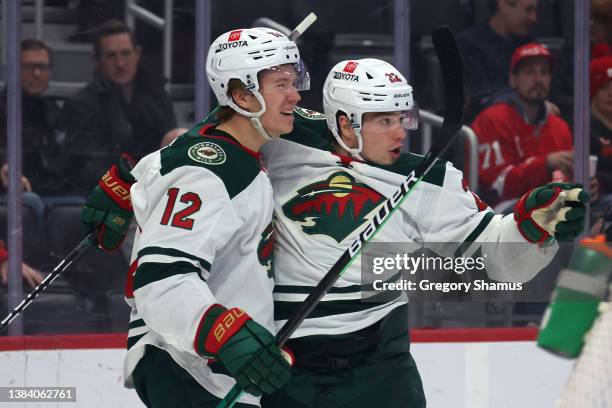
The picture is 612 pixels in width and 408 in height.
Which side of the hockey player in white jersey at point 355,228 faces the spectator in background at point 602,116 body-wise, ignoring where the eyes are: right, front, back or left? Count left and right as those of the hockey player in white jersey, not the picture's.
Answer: back

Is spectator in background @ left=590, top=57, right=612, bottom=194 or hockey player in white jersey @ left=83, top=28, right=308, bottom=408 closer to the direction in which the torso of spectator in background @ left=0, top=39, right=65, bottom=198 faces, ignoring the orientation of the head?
the hockey player in white jersey

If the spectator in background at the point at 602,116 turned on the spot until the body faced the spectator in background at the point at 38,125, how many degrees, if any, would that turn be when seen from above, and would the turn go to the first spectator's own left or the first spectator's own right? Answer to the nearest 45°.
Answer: approximately 90° to the first spectator's own right

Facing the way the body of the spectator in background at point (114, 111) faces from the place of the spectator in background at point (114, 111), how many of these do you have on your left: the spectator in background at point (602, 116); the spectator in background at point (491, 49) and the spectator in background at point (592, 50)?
3

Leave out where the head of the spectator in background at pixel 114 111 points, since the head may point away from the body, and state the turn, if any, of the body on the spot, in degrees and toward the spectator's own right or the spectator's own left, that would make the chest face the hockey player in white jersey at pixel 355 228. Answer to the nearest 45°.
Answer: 0° — they already face them

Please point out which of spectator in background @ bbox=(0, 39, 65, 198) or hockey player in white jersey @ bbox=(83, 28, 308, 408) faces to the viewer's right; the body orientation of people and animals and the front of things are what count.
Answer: the hockey player in white jersey

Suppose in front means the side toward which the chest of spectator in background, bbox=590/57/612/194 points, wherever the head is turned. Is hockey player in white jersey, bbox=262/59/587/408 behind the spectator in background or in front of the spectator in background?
in front
